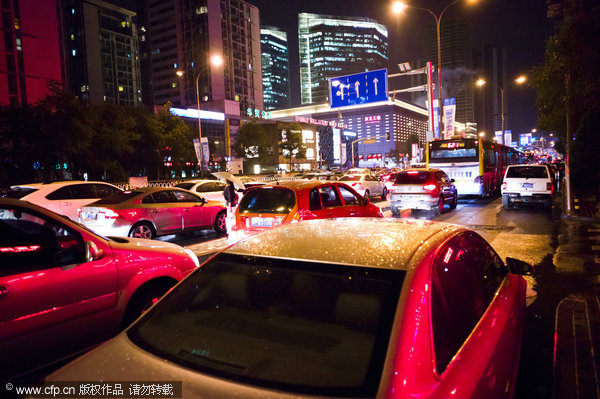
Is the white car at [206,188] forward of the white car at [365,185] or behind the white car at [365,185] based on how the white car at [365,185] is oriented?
behind

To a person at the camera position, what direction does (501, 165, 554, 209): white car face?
facing away from the viewer

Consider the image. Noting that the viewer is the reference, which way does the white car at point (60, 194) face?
facing away from the viewer and to the right of the viewer

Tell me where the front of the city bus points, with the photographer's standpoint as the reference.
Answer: facing away from the viewer and to the right of the viewer

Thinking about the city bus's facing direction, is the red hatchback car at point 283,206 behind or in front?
behind

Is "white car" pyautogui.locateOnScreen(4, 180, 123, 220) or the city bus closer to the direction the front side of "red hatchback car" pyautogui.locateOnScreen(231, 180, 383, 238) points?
the city bus

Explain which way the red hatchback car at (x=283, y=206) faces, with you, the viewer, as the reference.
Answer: facing away from the viewer and to the right of the viewer

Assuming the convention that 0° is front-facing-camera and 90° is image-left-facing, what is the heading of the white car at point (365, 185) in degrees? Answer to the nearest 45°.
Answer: approximately 225°
